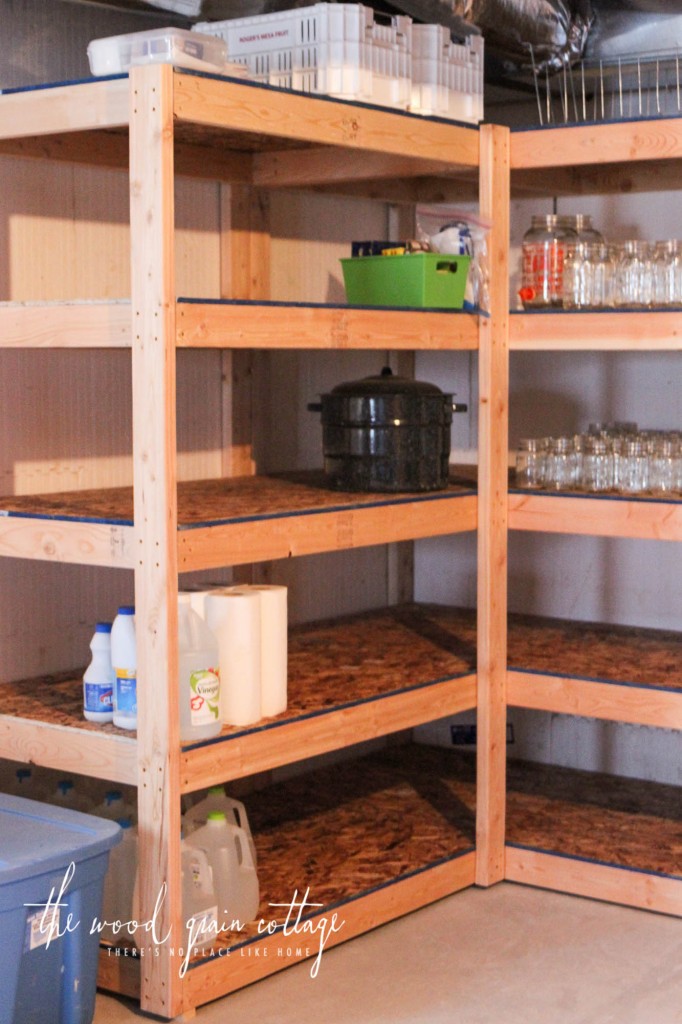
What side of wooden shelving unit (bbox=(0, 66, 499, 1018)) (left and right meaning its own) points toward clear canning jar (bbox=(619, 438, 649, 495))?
left

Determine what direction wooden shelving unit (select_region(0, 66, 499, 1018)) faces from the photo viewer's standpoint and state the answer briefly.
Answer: facing the viewer and to the right of the viewer

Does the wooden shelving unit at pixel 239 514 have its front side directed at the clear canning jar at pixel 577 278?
no

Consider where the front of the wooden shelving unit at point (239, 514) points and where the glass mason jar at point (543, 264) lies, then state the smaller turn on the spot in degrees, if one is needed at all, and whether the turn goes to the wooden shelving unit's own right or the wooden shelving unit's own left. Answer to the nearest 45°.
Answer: approximately 90° to the wooden shelving unit's own left

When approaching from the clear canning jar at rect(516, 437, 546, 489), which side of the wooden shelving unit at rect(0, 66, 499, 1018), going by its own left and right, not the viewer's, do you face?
left

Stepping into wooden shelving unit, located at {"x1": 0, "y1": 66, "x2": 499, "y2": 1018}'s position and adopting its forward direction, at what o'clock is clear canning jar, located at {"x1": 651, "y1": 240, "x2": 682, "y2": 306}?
The clear canning jar is roughly at 10 o'clock from the wooden shelving unit.

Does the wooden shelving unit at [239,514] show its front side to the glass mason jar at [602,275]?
no
